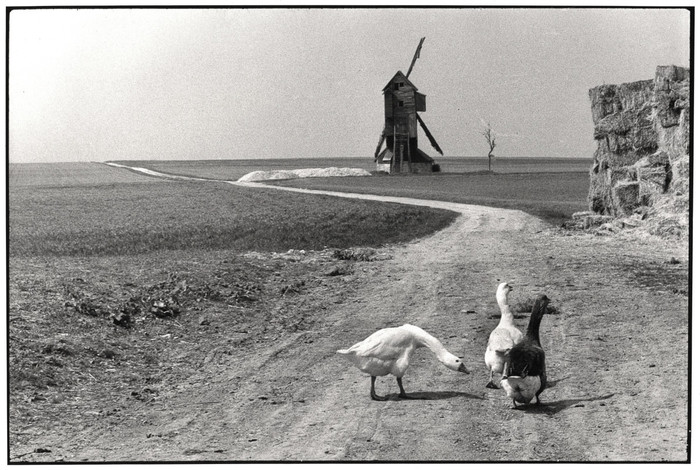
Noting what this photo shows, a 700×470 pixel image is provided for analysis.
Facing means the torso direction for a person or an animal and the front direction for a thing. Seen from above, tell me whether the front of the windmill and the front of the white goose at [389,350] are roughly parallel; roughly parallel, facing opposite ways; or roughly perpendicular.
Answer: roughly perpendicular

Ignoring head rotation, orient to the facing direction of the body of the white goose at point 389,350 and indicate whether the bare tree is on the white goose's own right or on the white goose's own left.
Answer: on the white goose's own left

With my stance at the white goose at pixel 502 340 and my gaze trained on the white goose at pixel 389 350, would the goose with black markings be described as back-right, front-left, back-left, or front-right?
back-left

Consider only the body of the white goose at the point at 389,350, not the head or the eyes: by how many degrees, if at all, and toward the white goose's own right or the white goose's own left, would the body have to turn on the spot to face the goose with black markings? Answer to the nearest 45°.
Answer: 0° — it already faces it

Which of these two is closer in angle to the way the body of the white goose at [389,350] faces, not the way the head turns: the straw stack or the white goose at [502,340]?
the white goose

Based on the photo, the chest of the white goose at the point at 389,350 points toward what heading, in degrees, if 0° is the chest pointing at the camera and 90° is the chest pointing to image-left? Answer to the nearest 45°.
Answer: approximately 270°

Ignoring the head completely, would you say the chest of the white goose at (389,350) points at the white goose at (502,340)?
yes
